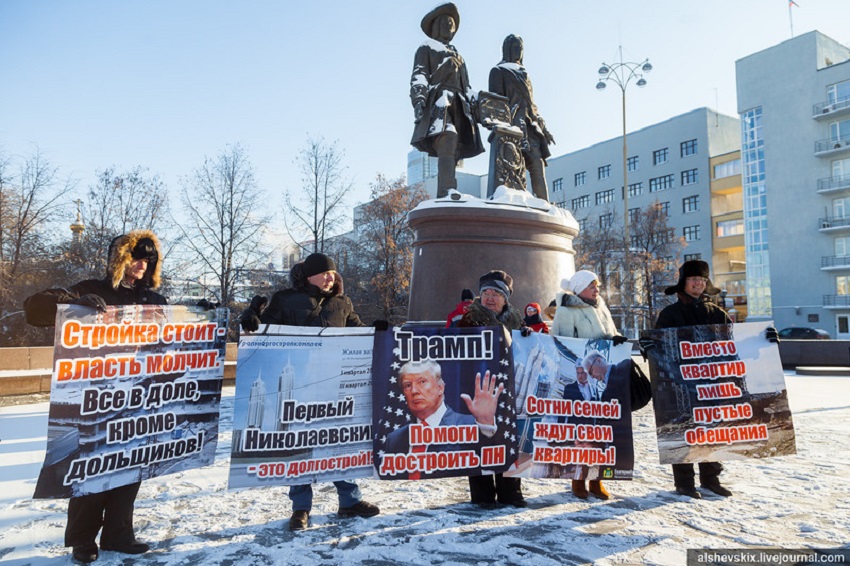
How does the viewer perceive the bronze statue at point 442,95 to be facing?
facing the viewer and to the right of the viewer

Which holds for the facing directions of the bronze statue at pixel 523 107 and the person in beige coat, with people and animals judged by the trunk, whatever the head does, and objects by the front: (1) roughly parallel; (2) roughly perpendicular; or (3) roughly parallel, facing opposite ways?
roughly parallel

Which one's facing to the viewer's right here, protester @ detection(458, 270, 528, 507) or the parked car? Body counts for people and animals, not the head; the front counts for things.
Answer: the parked car

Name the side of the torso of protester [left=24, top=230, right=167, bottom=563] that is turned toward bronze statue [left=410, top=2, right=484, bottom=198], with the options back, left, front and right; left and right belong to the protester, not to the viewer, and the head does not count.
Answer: left

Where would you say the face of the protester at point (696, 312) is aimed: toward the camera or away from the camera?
toward the camera

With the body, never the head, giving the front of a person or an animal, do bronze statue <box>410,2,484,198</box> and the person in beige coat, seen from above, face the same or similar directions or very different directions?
same or similar directions

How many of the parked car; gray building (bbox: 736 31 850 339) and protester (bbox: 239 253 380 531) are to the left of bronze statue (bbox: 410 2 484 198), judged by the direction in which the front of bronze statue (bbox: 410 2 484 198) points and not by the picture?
2

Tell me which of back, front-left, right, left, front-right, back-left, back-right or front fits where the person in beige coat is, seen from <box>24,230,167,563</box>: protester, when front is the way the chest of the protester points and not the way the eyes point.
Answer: front-left

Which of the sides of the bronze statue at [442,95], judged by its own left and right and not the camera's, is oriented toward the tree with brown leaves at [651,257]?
left

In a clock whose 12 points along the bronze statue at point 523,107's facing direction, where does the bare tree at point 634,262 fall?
The bare tree is roughly at 8 o'clock from the bronze statue.

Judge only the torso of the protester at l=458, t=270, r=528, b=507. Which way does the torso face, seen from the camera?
toward the camera
